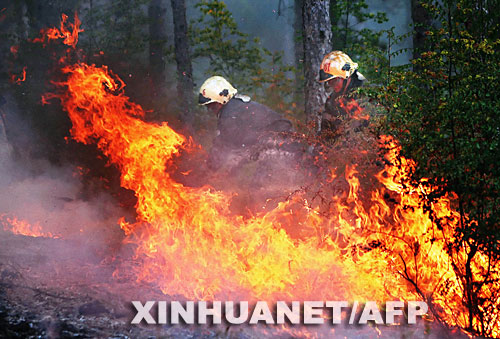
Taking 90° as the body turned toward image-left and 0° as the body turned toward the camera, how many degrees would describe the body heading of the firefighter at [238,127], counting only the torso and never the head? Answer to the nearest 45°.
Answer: approximately 90°

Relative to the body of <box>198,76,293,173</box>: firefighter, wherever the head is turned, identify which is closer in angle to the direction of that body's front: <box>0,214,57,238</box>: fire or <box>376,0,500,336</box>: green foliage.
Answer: the fire

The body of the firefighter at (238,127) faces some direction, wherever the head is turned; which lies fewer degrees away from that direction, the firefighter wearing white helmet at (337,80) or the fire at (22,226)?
the fire

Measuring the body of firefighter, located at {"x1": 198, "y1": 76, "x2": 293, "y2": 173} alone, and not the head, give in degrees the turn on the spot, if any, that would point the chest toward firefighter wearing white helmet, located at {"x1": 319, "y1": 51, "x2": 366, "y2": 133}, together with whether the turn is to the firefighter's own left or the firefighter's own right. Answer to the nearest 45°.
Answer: approximately 180°

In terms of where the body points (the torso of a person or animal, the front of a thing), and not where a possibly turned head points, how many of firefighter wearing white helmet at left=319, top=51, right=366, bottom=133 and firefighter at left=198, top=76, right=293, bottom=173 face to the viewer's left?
2

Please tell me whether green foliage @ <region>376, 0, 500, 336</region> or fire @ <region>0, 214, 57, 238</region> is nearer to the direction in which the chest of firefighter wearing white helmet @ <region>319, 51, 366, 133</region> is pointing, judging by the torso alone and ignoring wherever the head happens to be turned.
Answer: the fire

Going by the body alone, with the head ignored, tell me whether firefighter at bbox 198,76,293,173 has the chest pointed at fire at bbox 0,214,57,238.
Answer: yes
